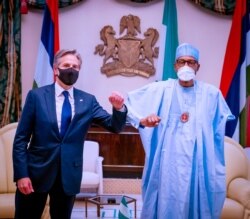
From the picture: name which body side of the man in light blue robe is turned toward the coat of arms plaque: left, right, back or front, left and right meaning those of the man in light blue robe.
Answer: back

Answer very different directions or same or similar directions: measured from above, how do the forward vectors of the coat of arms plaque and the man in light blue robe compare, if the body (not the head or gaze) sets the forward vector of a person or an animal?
same or similar directions

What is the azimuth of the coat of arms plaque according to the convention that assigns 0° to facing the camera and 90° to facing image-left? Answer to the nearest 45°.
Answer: approximately 0°

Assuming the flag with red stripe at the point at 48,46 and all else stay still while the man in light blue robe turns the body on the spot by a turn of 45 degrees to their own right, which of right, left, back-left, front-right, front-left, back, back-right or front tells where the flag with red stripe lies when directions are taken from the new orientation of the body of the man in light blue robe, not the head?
right

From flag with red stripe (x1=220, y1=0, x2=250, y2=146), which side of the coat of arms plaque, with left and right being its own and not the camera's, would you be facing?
left

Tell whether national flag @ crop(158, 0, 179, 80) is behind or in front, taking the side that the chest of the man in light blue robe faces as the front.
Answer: behind

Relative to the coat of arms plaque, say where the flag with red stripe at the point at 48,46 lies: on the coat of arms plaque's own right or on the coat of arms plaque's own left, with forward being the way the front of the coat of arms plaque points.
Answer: on the coat of arms plaque's own right

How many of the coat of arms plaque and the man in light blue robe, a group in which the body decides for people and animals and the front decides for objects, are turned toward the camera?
2

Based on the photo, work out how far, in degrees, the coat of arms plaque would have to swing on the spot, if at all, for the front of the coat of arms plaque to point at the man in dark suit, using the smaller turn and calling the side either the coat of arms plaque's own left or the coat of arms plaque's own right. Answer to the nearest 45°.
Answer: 0° — it already faces them

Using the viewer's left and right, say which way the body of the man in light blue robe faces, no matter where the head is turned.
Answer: facing the viewer
